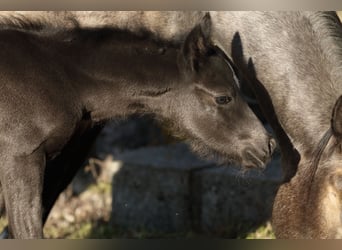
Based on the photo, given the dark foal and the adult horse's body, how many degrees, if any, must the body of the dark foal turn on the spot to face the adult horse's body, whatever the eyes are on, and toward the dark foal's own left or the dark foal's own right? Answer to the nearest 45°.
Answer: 0° — it already faces it

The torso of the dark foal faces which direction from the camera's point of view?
to the viewer's right
